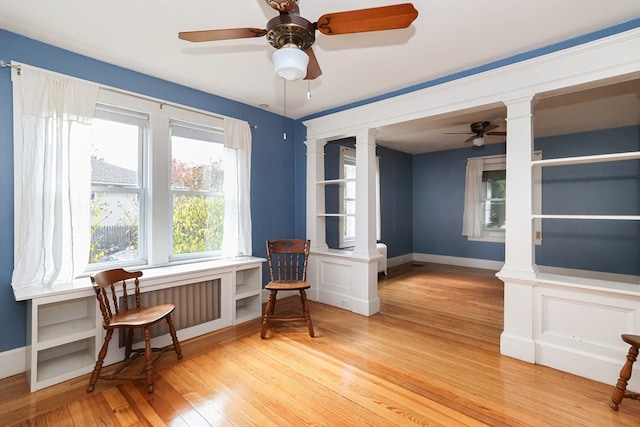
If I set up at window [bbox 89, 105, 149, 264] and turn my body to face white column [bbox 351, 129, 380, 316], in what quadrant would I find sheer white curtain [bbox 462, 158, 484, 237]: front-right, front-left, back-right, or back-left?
front-left

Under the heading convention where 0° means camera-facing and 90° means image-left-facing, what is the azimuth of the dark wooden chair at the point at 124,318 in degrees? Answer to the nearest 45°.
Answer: approximately 315°

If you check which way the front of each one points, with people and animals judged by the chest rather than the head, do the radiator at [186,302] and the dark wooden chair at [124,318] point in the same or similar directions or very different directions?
same or similar directions

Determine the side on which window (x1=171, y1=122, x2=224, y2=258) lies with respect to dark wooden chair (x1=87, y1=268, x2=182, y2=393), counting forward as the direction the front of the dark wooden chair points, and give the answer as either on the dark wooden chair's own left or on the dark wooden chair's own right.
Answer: on the dark wooden chair's own left

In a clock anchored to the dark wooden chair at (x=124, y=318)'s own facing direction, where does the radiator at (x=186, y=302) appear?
The radiator is roughly at 9 o'clock from the dark wooden chair.

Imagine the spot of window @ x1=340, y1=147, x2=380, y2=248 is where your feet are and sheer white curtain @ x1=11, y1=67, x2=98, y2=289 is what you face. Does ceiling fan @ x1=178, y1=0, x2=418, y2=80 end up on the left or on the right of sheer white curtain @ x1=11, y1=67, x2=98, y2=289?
left

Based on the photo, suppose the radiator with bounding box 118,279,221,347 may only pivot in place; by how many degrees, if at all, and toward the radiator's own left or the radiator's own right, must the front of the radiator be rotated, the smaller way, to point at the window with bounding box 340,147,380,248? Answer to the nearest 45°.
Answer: approximately 90° to the radiator's own left

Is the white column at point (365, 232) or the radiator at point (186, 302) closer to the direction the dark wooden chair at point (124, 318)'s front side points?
the white column

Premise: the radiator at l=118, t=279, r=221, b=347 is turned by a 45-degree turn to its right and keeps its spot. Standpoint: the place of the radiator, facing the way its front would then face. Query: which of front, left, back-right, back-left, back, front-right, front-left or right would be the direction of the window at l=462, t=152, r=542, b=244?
left

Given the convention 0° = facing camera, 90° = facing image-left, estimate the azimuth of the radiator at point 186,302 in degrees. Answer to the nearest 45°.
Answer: approximately 315°

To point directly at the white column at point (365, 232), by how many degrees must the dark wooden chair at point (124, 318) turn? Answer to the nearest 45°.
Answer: approximately 45° to its left

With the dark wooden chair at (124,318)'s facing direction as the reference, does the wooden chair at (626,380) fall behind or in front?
in front

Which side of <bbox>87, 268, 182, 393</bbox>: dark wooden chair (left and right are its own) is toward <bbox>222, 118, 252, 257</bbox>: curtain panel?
left

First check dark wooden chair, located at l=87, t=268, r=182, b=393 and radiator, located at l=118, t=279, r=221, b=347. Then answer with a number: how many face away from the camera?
0
